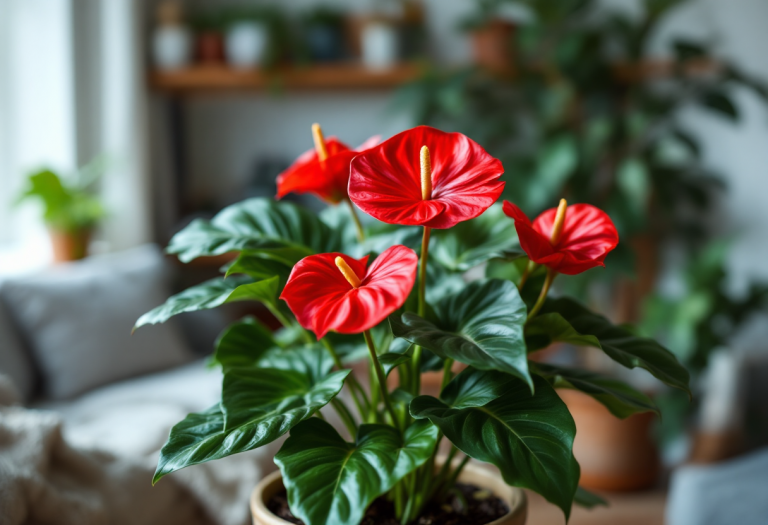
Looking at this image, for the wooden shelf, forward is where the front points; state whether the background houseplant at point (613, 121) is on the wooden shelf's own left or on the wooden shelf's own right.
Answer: on the wooden shelf's own left

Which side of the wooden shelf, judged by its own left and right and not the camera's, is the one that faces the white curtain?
right

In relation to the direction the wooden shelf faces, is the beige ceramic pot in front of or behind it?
in front

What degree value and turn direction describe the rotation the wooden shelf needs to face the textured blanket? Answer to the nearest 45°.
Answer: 0° — it already faces it

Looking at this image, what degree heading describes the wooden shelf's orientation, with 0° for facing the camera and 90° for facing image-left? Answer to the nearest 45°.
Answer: approximately 0°

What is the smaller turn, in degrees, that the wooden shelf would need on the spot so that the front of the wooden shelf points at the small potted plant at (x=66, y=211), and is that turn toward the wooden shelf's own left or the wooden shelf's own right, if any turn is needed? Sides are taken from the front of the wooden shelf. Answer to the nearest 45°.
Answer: approximately 45° to the wooden shelf's own right

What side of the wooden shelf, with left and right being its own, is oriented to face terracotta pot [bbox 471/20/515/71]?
left
